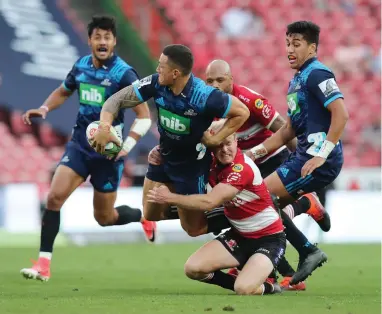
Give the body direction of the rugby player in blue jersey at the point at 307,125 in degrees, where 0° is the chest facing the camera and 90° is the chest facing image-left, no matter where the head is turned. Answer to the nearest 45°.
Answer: approximately 90°

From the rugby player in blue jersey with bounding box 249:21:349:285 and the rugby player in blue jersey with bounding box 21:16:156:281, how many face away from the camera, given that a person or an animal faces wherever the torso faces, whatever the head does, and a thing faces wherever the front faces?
0

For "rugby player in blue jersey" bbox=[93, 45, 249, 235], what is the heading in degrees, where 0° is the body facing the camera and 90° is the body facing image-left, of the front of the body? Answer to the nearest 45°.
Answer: approximately 45°

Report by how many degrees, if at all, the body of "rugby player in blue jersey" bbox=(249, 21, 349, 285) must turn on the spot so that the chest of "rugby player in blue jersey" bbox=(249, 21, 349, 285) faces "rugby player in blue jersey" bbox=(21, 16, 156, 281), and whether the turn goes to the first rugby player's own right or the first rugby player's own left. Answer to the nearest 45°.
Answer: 0° — they already face them

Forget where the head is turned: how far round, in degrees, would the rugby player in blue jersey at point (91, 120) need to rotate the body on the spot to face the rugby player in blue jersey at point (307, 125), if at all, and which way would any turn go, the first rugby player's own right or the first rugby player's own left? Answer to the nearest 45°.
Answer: approximately 90° to the first rugby player's own left

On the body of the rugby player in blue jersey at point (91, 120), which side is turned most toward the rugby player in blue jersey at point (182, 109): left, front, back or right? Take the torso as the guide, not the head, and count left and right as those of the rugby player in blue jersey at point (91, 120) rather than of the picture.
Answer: left

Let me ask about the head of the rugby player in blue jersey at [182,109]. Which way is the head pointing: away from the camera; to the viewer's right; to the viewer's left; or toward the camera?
to the viewer's left

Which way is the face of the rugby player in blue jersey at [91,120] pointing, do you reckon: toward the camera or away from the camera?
toward the camera

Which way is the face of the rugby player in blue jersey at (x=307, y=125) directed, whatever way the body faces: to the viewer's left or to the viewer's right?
to the viewer's left

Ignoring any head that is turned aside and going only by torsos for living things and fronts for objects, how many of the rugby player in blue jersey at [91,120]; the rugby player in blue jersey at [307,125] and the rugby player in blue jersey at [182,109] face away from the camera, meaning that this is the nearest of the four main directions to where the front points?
0

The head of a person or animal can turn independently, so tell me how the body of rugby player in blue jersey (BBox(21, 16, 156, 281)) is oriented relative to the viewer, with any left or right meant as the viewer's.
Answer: facing the viewer and to the left of the viewer
